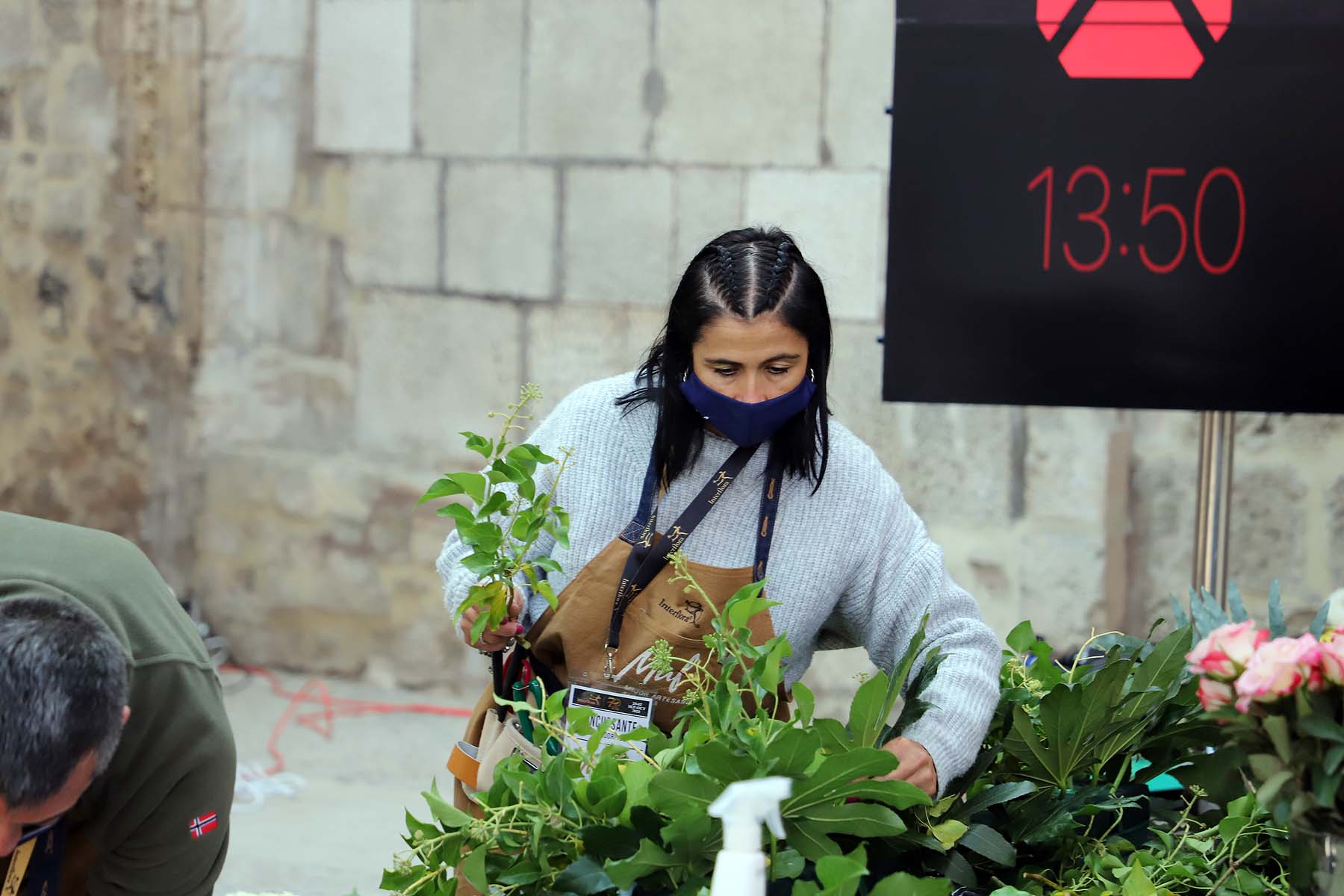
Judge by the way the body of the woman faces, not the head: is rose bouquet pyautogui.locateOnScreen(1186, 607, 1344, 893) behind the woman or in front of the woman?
in front

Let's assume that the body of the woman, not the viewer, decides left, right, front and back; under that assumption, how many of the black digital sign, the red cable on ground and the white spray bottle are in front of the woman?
1

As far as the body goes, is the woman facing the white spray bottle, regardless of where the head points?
yes

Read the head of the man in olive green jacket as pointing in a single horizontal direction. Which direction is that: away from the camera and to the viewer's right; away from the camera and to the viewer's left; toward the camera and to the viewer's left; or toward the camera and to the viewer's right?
toward the camera and to the viewer's left

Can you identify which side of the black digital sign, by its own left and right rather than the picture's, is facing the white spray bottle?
front

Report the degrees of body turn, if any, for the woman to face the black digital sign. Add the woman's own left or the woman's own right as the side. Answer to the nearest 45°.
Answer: approximately 135° to the woman's own left

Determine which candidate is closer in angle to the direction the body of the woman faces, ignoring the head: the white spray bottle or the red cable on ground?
the white spray bottle
